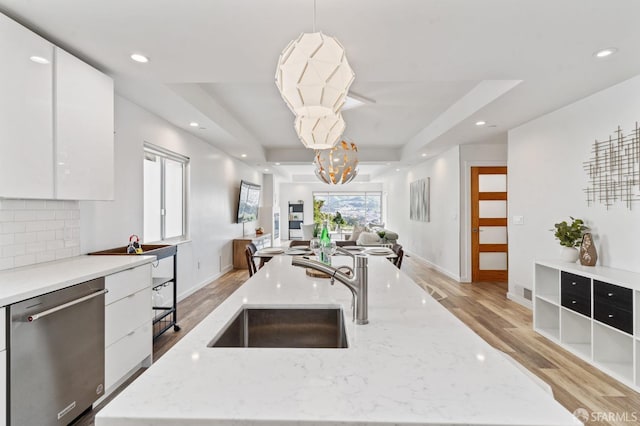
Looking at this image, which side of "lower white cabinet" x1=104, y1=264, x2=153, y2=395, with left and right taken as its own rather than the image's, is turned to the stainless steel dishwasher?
right

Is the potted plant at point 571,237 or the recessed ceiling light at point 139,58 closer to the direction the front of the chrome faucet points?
the recessed ceiling light

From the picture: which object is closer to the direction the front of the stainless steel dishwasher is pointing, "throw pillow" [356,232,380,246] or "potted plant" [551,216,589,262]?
the potted plant

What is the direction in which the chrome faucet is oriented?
to the viewer's left

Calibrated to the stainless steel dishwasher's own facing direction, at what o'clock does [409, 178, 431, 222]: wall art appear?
The wall art is roughly at 10 o'clock from the stainless steel dishwasher.

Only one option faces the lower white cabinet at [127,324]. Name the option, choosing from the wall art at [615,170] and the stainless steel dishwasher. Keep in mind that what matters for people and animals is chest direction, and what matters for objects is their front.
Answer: the wall art

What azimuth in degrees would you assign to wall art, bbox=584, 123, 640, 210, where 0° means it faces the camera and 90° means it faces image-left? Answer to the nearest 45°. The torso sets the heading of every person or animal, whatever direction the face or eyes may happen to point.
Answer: approximately 45°

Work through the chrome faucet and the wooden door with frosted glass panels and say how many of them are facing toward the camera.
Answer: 1

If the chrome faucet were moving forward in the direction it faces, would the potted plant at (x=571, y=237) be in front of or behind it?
behind

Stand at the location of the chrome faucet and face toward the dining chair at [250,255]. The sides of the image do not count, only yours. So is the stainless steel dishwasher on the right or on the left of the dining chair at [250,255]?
left

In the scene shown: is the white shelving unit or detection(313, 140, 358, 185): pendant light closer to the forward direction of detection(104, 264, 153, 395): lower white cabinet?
the white shelving unit
